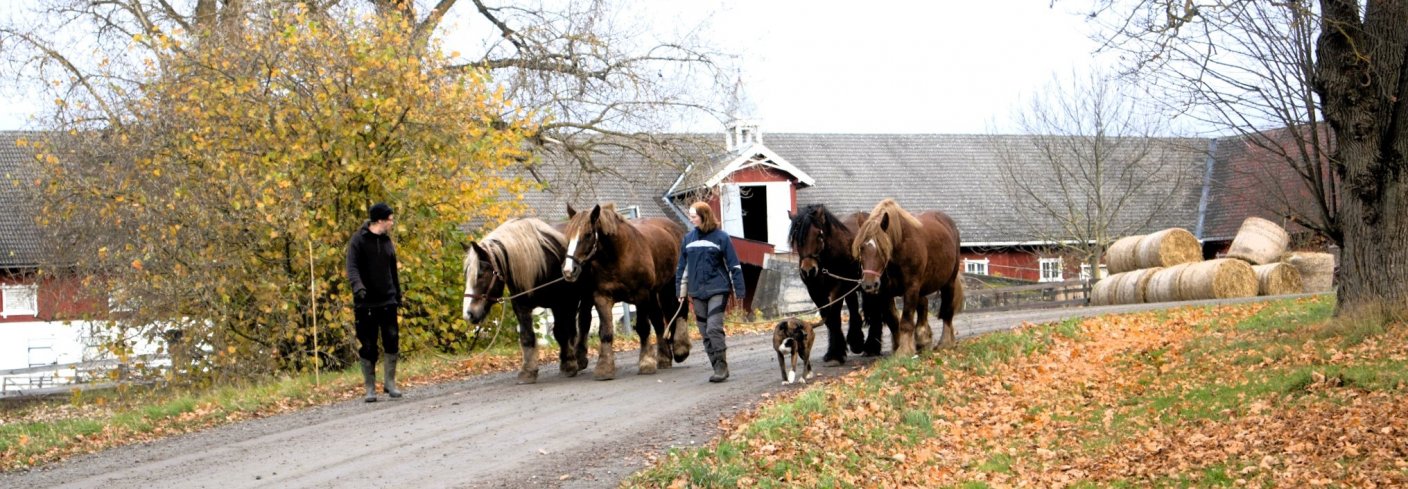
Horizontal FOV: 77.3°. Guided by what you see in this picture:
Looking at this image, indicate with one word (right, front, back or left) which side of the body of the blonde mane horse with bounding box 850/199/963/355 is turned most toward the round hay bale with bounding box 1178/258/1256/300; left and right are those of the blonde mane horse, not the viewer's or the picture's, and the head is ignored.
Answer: back

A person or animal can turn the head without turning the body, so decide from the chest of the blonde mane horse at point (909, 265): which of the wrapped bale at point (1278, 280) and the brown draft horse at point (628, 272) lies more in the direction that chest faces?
the brown draft horse

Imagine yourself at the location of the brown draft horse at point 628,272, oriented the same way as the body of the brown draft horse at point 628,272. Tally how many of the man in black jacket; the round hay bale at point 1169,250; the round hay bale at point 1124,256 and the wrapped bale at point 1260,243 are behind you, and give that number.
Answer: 3

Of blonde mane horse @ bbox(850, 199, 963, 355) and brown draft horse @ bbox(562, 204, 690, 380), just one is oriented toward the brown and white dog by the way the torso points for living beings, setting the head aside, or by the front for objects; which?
the blonde mane horse

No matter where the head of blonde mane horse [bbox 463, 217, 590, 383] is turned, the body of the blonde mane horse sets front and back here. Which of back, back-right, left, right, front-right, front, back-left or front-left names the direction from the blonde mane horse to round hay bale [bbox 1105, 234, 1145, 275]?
back

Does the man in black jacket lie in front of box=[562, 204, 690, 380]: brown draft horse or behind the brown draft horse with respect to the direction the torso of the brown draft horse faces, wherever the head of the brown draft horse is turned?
in front

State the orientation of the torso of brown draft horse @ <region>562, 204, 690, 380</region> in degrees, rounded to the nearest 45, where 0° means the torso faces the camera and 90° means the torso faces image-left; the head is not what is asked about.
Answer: approximately 45°

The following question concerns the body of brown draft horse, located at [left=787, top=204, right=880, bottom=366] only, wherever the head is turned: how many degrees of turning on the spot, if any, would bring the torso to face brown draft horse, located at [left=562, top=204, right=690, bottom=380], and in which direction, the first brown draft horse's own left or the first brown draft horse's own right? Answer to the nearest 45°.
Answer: approximately 45° to the first brown draft horse's own right

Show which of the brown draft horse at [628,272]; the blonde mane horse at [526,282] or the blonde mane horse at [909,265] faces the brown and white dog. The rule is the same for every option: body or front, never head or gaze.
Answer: the blonde mane horse at [909,265]

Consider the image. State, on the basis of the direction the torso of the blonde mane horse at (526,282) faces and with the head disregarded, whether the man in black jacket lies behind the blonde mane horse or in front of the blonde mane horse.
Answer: in front

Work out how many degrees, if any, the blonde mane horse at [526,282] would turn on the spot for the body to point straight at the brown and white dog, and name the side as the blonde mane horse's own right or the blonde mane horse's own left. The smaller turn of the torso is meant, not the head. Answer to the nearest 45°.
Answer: approximately 90° to the blonde mane horse's own left

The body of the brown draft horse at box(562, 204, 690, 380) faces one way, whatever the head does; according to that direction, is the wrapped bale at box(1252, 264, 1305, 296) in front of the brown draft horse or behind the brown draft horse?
behind

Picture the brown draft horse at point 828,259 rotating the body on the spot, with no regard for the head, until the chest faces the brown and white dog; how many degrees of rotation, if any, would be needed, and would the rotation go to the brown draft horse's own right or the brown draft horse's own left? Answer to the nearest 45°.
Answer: approximately 45° to the brown draft horse's own left
